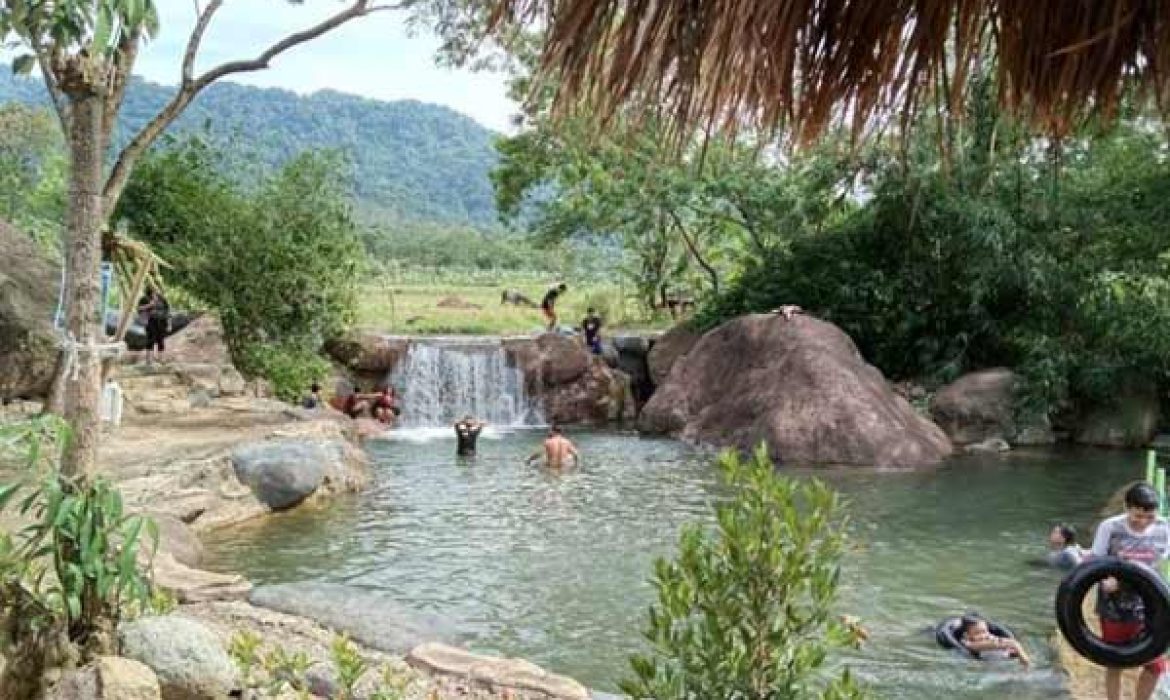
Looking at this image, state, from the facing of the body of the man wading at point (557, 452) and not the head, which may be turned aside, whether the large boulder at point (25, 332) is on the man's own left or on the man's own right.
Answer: on the man's own left

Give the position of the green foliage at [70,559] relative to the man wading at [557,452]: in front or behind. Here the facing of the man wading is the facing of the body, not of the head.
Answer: behind

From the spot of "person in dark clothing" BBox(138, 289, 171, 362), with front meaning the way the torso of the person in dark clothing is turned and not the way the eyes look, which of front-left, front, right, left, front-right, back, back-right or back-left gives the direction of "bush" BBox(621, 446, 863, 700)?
front

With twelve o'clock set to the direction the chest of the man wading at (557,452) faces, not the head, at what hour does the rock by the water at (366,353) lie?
The rock by the water is roughly at 11 o'clock from the man wading.

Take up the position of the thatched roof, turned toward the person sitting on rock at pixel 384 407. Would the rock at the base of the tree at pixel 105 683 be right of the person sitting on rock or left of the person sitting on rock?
left

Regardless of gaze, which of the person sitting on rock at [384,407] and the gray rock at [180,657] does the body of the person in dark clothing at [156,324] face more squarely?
the gray rock

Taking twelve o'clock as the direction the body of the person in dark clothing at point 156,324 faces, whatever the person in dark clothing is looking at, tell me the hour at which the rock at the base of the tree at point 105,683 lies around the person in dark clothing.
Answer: The rock at the base of the tree is roughly at 12 o'clock from the person in dark clothing.

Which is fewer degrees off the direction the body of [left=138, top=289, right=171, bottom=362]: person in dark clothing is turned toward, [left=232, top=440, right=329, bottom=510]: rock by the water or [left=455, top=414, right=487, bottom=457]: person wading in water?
the rock by the water

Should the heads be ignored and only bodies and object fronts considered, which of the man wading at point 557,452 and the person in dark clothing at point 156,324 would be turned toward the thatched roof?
the person in dark clothing

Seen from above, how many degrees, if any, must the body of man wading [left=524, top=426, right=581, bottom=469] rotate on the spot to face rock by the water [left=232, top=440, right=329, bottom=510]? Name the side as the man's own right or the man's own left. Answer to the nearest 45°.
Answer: approximately 135° to the man's own left

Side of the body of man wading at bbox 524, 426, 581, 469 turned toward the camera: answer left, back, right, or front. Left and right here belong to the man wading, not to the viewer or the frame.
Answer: back

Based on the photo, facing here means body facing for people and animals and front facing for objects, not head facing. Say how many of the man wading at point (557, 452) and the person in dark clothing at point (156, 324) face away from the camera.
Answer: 1

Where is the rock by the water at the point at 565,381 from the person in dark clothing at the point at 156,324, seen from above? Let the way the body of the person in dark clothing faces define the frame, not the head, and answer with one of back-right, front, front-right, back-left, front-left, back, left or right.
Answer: left

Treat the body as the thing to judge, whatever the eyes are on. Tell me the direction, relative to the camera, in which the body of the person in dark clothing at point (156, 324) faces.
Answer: toward the camera

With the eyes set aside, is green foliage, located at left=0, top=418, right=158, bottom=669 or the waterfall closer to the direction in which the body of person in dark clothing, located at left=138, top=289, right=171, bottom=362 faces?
the green foliage

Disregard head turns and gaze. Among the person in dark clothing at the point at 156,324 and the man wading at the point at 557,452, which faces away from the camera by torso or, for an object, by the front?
the man wading

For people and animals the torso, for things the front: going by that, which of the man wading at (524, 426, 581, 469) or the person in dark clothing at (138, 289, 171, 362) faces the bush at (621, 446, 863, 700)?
the person in dark clothing

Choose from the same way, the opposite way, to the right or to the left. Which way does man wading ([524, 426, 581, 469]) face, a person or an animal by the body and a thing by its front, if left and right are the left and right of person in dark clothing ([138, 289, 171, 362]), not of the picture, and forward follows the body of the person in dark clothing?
the opposite way

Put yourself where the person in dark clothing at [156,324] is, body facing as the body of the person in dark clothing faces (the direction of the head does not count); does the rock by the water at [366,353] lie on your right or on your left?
on your left
